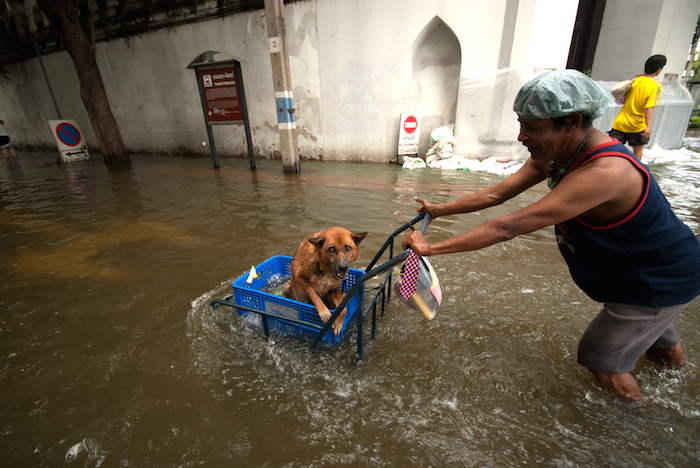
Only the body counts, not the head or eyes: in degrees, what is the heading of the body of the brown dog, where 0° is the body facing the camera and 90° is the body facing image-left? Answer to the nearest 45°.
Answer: approximately 315°

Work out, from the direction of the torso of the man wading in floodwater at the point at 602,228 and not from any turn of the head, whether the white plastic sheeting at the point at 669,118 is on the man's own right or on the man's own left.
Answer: on the man's own right

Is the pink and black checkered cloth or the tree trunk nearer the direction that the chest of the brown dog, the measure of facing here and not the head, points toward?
the pink and black checkered cloth

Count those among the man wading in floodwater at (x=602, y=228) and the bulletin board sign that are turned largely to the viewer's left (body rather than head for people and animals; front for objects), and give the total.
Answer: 1

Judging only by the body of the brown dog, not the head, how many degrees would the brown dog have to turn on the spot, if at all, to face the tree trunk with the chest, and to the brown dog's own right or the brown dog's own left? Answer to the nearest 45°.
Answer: approximately 180°

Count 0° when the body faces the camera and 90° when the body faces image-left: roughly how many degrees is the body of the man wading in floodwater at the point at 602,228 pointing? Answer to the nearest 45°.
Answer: approximately 90°
